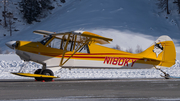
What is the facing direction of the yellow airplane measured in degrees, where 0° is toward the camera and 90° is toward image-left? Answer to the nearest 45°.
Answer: approximately 90°

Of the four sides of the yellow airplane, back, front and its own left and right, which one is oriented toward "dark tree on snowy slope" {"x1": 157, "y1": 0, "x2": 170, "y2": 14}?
right
